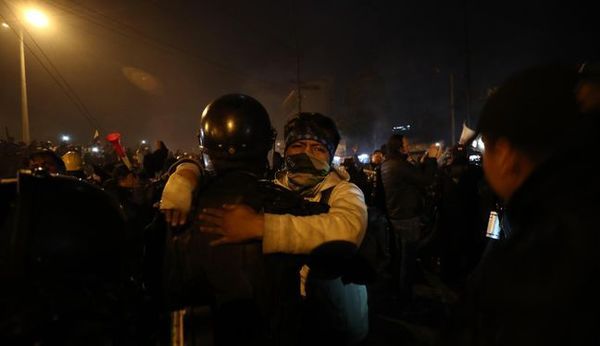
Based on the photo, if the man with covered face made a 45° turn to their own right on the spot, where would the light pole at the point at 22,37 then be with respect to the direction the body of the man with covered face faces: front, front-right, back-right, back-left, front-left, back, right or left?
front-right

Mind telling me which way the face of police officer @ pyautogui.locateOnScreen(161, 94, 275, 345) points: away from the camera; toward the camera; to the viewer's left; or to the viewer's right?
away from the camera

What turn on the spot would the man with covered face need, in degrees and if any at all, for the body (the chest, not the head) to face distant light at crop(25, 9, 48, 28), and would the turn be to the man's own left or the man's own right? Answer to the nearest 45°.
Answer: approximately 90° to the man's own right

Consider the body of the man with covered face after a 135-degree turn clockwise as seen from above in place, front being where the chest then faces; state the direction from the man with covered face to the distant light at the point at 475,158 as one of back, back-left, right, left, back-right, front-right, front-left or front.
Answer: front-right
